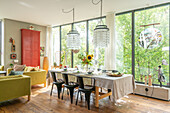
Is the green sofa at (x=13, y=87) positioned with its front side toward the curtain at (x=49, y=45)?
no

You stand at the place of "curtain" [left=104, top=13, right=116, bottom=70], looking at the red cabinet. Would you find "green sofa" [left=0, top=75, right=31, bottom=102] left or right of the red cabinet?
left

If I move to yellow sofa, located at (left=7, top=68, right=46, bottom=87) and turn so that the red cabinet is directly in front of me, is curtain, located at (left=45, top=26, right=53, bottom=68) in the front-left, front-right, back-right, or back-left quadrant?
front-right

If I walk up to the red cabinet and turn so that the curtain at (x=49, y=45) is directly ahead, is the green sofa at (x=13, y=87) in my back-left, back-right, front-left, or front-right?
back-right
